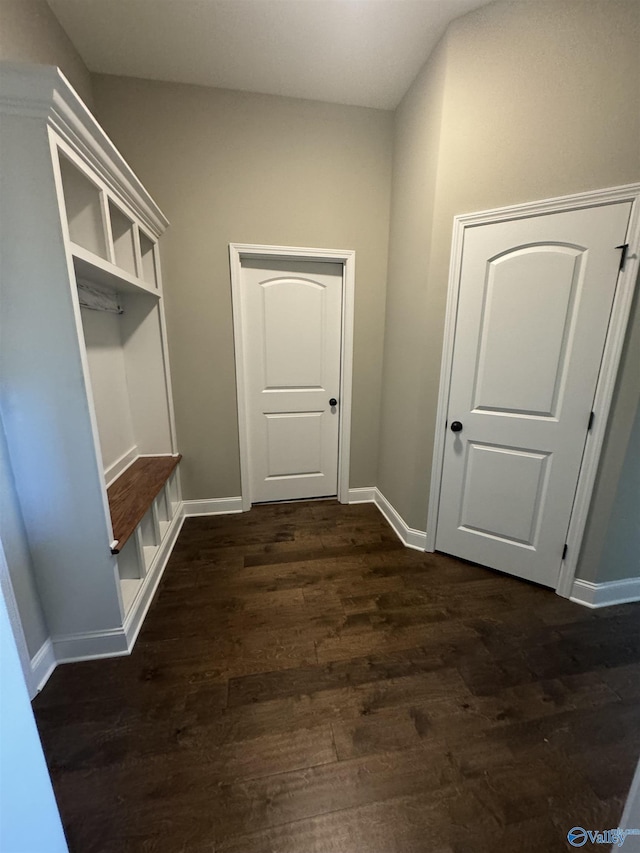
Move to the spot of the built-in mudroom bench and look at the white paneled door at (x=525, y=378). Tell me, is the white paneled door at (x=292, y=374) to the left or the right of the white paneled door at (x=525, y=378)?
left

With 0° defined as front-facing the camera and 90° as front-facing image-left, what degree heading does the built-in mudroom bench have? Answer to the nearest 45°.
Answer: approximately 315°

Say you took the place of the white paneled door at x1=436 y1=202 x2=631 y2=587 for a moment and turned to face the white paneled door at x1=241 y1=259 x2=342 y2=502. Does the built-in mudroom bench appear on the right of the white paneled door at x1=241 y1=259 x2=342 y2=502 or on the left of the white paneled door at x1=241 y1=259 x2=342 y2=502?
left

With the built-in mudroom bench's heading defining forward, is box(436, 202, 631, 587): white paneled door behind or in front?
in front

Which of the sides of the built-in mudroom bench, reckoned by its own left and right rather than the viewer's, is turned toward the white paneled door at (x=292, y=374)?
left
